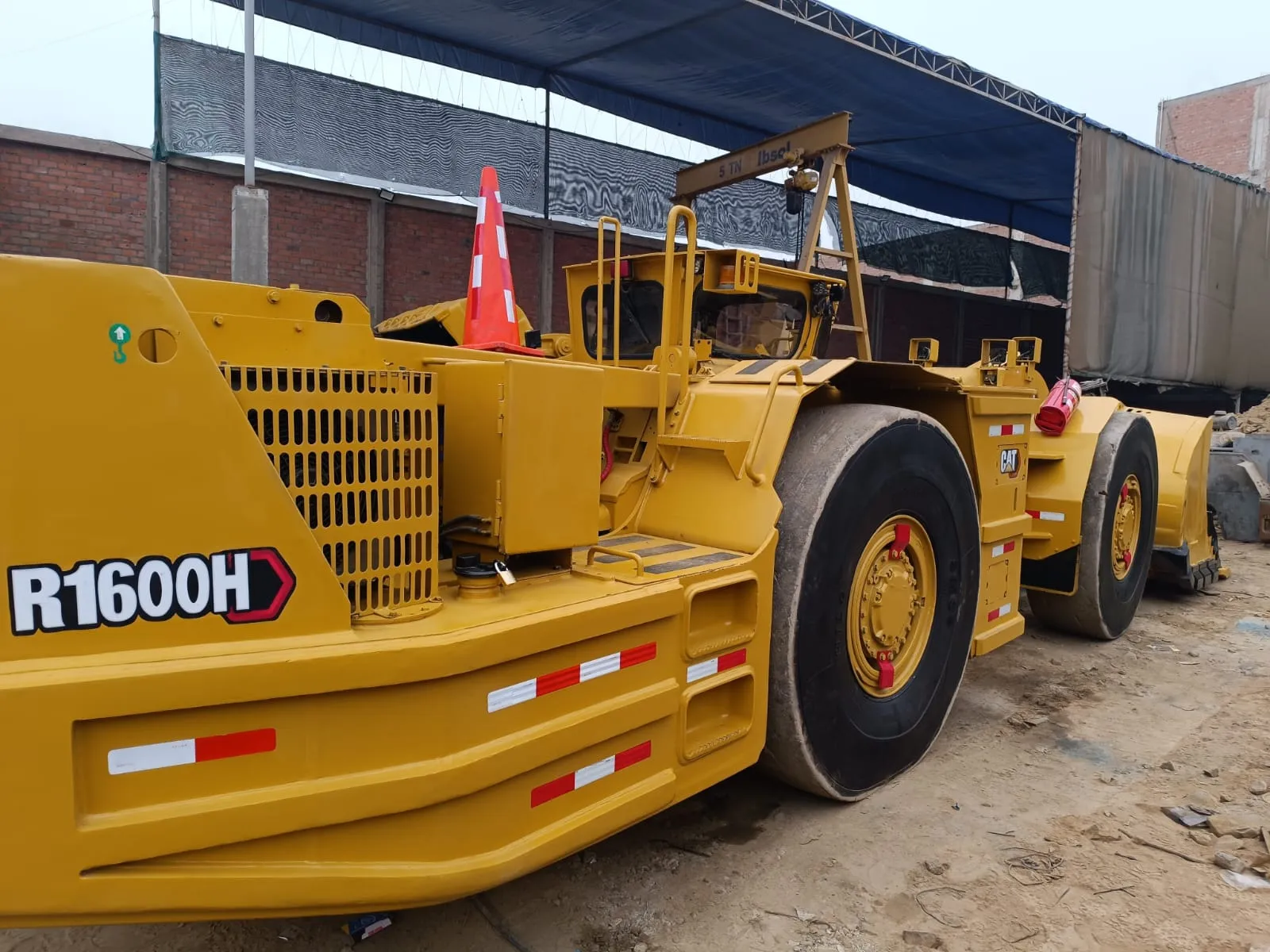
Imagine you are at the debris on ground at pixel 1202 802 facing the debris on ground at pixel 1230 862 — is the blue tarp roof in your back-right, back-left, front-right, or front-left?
back-right

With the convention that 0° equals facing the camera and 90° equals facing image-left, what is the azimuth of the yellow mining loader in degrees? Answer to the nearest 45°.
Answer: approximately 225°

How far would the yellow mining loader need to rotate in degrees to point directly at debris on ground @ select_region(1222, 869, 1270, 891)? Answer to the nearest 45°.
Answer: approximately 45° to its right
